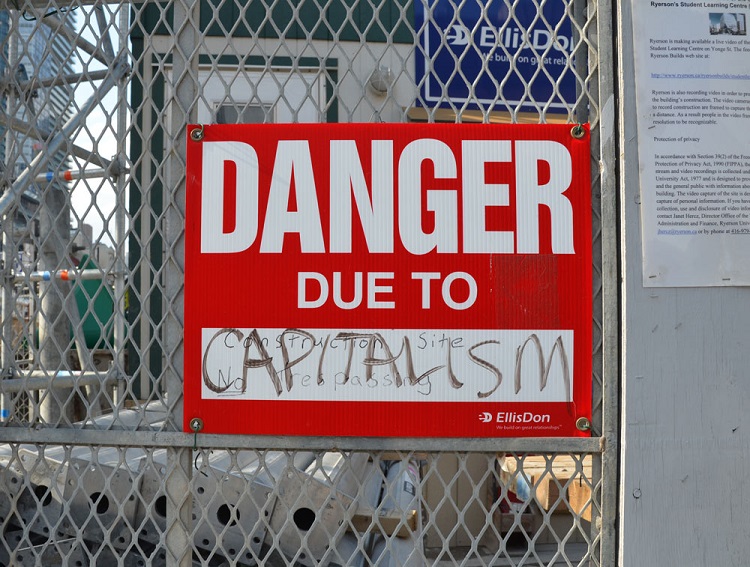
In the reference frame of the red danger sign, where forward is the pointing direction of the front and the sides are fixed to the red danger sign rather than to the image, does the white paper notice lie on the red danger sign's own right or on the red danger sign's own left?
on the red danger sign's own left

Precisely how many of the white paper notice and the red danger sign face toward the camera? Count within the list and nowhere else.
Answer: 2

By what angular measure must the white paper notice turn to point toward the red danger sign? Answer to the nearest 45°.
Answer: approximately 45° to its right

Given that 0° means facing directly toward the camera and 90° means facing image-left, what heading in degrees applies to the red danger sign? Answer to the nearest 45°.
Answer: approximately 0°

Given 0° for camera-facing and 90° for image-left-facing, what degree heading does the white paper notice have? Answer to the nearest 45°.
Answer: approximately 0°
